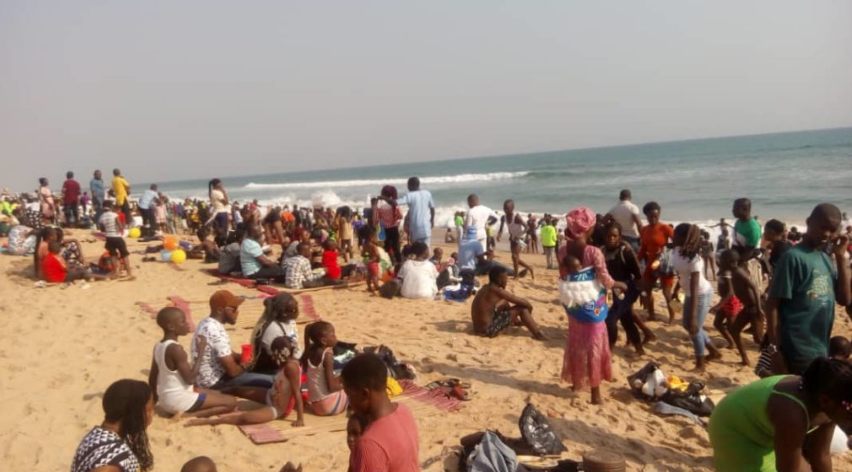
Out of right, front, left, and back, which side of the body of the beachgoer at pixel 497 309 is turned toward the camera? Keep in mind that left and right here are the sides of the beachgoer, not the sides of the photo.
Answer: right

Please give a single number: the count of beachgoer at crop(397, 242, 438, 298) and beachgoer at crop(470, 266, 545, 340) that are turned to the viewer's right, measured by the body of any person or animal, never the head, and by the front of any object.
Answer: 1

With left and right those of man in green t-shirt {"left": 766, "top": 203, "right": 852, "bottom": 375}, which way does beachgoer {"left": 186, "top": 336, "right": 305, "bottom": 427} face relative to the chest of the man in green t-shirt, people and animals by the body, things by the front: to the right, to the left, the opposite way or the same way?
to the right

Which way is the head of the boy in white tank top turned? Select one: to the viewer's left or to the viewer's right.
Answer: to the viewer's right

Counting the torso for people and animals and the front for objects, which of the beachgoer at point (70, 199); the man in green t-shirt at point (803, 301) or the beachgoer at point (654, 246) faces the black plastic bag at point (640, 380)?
the beachgoer at point (654, 246)

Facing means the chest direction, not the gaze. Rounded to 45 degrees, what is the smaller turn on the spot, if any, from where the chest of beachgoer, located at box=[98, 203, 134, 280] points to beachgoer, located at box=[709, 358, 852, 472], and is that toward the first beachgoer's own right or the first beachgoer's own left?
approximately 135° to the first beachgoer's own right

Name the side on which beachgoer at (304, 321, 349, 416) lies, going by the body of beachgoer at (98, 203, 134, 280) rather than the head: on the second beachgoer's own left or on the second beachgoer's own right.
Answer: on the second beachgoer's own right

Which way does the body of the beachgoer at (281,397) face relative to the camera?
to the viewer's left

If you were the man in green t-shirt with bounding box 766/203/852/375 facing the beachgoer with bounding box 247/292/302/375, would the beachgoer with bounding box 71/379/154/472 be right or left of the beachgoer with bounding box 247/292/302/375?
left

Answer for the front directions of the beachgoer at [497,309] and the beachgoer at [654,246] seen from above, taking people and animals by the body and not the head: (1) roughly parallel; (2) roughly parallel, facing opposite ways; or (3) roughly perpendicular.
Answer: roughly perpendicular
